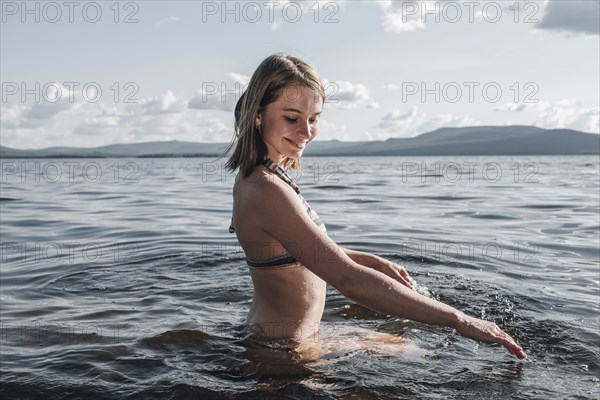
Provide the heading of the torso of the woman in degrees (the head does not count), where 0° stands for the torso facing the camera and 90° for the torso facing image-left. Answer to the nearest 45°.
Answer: approximately 270°
